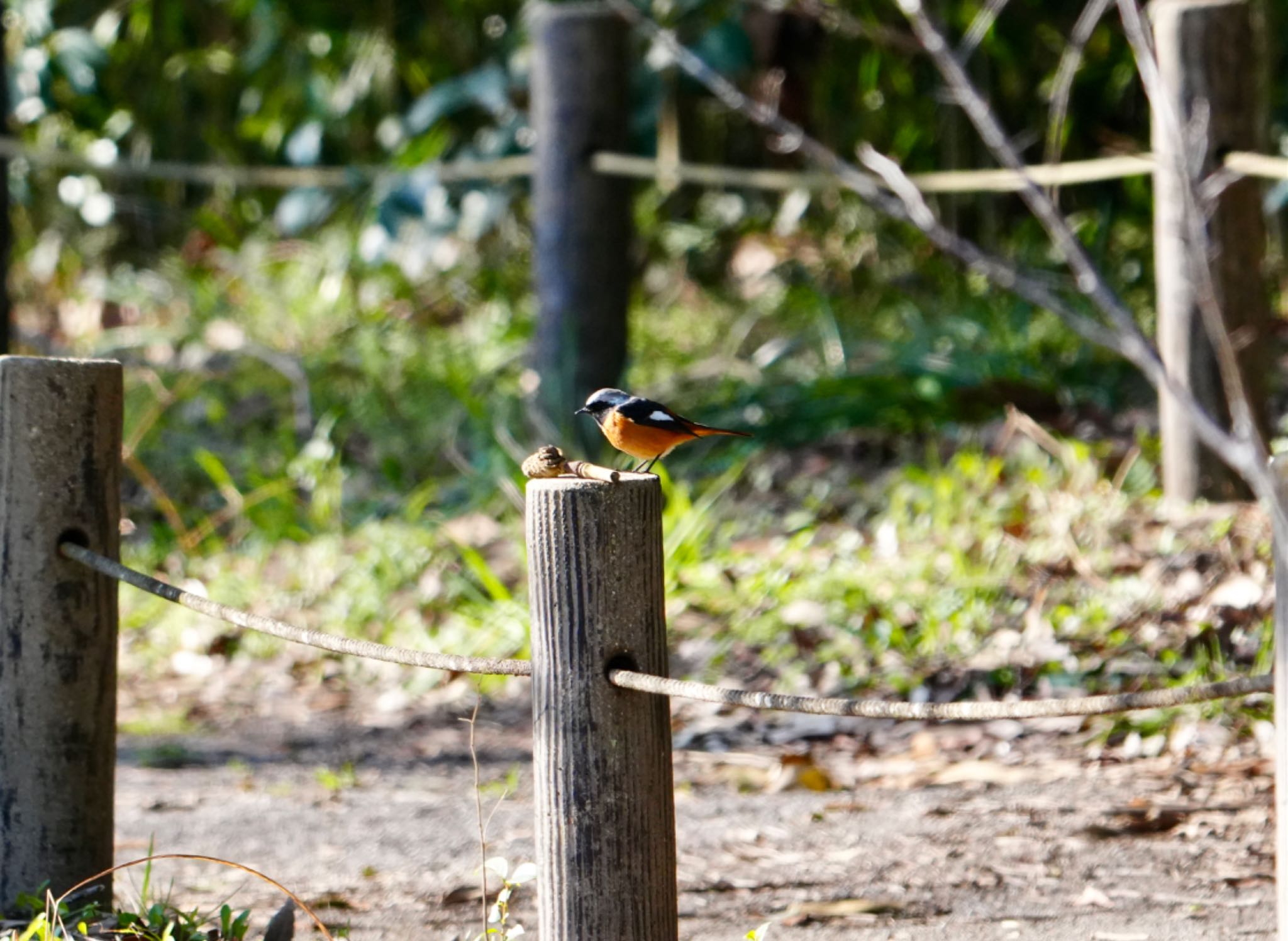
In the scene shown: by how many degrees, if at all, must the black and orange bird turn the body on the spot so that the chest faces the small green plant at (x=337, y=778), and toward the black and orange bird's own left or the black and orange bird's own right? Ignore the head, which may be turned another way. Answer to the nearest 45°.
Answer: approximately 45° to the black and orange bird's own right

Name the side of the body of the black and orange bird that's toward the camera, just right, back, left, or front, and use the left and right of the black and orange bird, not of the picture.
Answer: left

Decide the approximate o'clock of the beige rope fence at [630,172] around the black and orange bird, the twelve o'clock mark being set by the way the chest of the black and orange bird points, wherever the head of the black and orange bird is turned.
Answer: The beige rope fence is roughly at 3 o'clock from the black and orange bird.

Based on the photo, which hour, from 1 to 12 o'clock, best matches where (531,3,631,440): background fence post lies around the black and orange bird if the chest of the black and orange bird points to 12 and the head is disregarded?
The background fence post is roughly at 3 o'clock from the black and orange bird.
